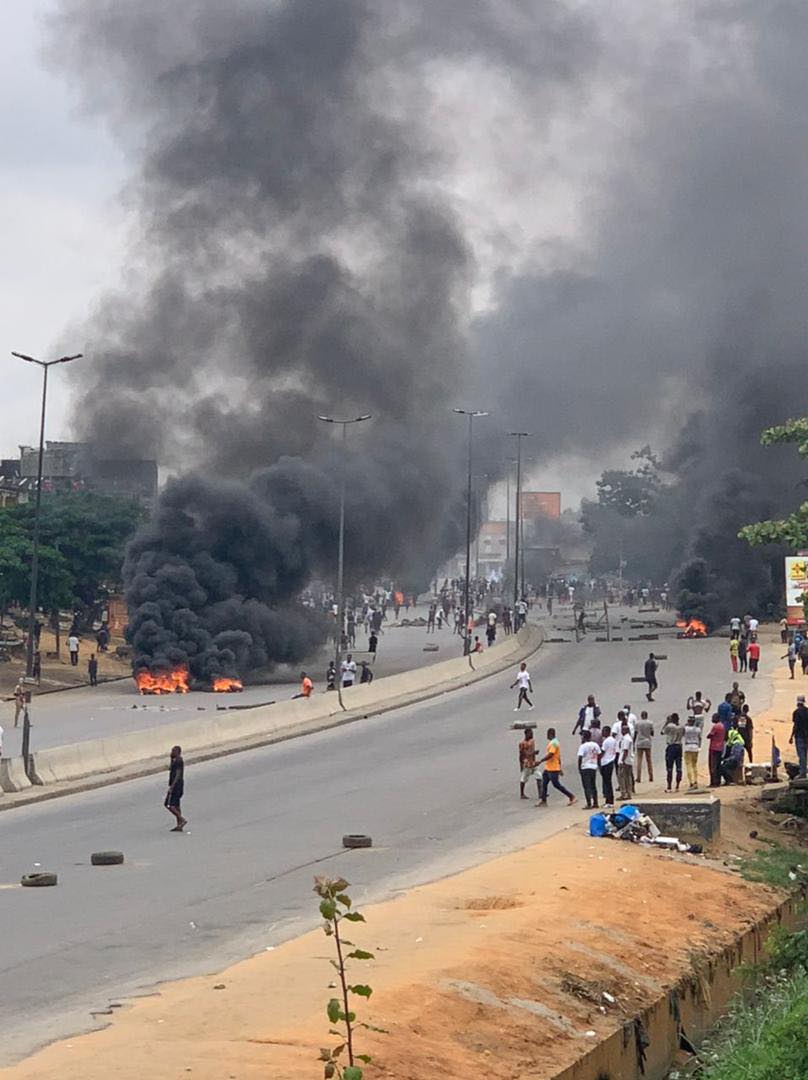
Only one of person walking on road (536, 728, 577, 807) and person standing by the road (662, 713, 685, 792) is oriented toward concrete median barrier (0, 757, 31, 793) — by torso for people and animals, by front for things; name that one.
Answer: person walking on road (536, 728, 577, 807)

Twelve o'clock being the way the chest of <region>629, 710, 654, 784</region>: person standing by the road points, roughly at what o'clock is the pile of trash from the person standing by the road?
The pile of trash is roughly at 6 o'clock from the person standing by the road.

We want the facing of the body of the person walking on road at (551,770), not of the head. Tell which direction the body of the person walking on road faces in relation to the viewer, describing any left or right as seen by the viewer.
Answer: facing to the left of the viewer

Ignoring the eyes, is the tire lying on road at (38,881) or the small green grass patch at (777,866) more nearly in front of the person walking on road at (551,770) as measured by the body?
the tire lying on road

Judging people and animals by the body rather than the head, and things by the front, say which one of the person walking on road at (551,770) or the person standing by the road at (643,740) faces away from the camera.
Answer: the person standing by the road at (643,740)

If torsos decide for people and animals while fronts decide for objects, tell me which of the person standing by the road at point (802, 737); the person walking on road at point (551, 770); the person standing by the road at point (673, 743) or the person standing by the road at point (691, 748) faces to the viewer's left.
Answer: the person walking on road at point (551, 770)

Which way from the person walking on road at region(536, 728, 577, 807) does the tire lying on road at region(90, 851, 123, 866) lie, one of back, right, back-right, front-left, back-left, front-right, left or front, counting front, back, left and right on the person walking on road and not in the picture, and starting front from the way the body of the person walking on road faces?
front-left
